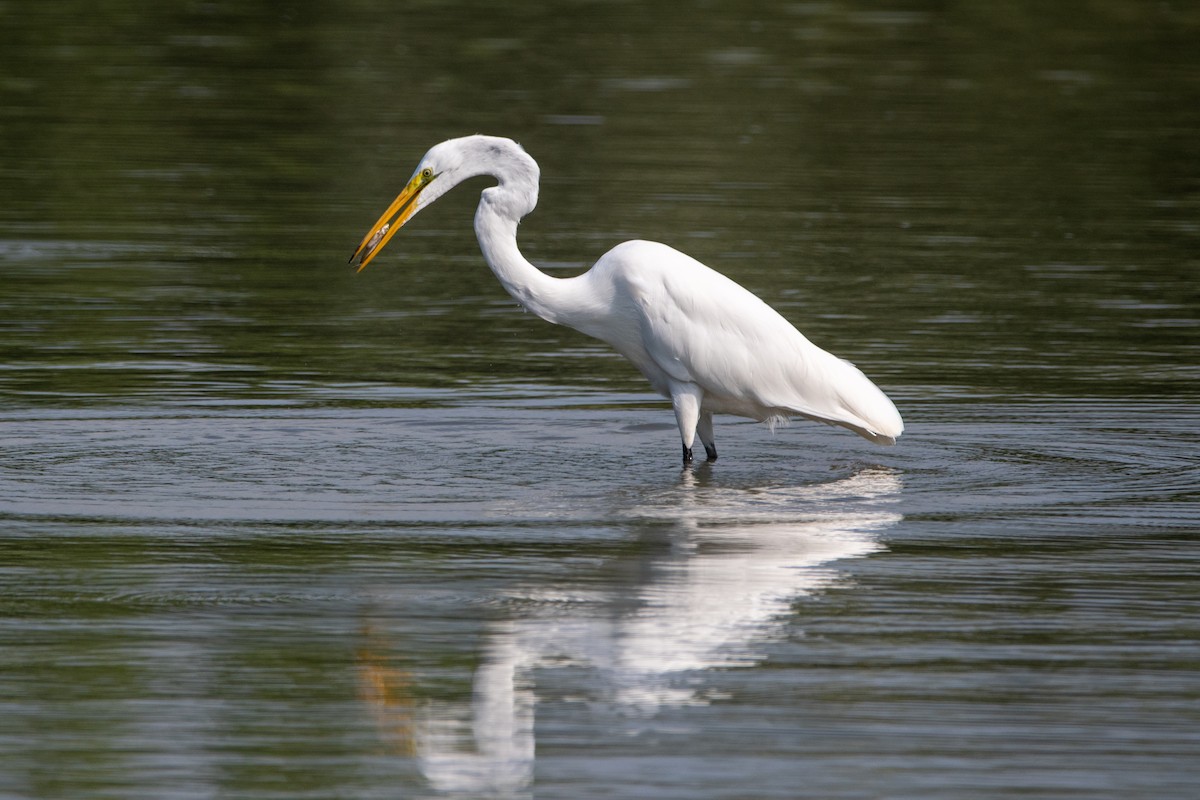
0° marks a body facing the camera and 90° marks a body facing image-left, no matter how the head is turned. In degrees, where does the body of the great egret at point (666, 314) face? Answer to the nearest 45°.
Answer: approximately 90°
